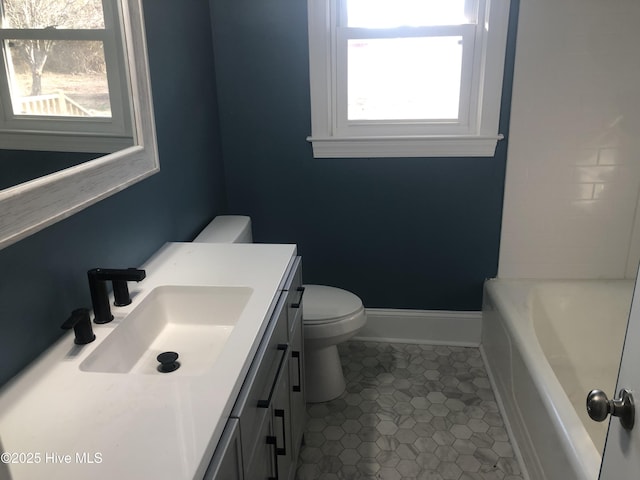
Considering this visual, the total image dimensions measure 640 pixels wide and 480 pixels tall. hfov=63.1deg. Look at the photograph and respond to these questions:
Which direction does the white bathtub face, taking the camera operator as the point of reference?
facing to the left of the viewer

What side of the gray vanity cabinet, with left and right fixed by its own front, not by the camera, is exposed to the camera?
right

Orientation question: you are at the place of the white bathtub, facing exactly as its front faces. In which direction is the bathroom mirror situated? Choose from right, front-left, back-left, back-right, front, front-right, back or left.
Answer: front-left

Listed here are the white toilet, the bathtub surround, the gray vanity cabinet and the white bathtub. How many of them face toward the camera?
1

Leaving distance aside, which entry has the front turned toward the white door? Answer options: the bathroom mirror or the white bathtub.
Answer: the bathroom mirror

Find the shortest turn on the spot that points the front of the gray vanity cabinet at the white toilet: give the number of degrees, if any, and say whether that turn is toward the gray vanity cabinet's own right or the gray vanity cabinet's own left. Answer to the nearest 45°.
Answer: approximately 90° to the gray vanity cabinet's own left

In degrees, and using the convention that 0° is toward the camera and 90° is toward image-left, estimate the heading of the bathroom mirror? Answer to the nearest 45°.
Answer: approximately 315°
